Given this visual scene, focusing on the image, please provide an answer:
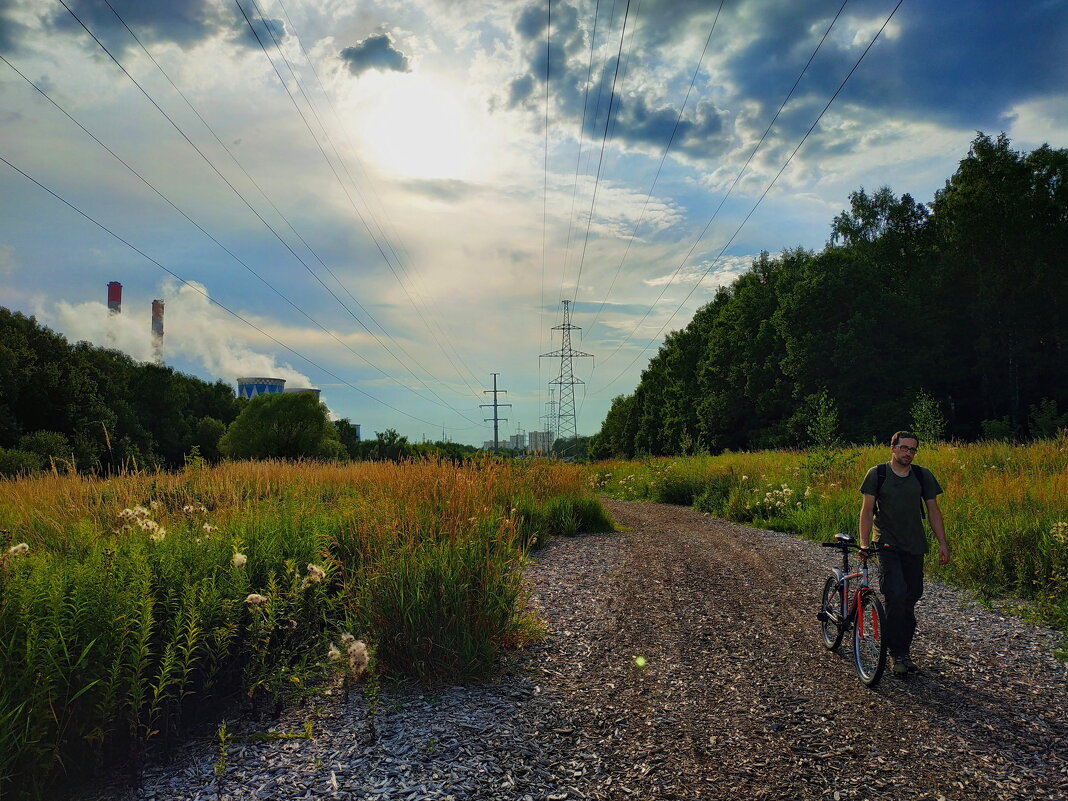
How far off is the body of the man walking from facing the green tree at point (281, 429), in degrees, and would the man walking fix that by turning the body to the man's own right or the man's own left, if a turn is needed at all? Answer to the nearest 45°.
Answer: approximately 135° to the man's own right

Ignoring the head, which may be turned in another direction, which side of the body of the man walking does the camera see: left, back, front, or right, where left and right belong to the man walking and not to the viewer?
front

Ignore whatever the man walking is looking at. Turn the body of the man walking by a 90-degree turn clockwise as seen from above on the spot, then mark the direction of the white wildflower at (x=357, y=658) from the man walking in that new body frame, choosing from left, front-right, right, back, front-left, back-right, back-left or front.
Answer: front-left
